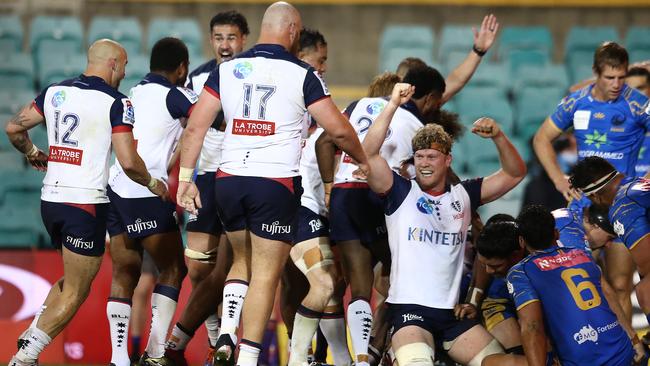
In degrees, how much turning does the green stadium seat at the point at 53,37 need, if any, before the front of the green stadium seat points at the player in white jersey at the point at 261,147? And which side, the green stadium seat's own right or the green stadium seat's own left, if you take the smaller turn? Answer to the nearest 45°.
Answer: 0° — it already faces them

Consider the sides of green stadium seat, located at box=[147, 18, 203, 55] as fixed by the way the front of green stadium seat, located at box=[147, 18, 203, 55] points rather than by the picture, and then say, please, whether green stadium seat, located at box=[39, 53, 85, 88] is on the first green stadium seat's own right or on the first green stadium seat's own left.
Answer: on the first green stadium seat's own right

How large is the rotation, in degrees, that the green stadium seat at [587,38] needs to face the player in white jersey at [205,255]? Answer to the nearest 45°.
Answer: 0° — it already faces them

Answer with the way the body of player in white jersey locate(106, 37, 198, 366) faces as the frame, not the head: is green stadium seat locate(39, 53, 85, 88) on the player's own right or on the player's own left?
on the player's own left

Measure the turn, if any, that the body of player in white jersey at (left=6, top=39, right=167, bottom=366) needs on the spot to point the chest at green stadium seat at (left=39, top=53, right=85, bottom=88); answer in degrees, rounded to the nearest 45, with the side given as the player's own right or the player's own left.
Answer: approximately 45° to the player's own left

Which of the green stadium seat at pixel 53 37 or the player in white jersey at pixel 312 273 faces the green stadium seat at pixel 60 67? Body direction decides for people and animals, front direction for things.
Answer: the green stadium seat at pixel 53 37
